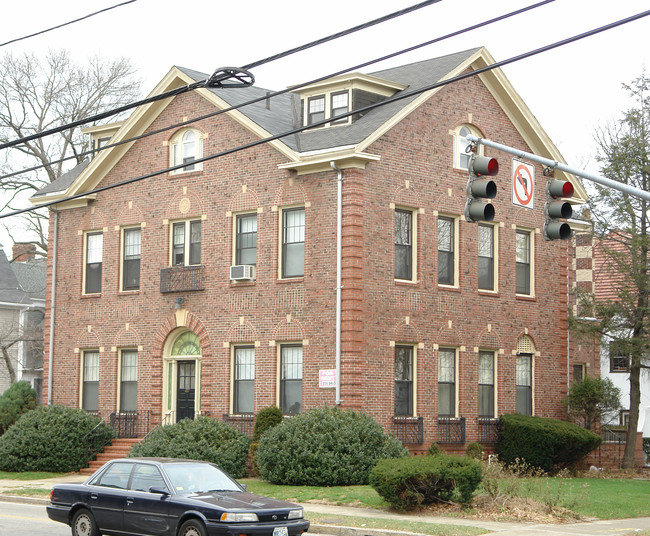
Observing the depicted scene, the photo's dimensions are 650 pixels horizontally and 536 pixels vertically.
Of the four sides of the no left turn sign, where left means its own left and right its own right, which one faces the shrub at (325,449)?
back

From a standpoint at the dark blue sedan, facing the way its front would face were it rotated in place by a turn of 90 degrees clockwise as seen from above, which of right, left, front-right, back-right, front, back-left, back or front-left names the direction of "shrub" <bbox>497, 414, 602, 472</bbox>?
back

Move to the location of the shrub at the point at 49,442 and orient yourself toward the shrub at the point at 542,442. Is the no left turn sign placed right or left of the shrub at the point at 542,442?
right

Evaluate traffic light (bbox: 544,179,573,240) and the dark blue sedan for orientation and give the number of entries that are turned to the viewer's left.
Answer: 0

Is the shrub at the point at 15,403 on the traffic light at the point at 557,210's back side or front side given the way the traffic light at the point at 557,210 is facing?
on the back side

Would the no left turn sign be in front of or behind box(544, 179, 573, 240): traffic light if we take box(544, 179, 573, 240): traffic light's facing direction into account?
behind

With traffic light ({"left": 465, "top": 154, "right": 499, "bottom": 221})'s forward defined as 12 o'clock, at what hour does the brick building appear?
The brick building is roughly at 7 o'clock from the traffic light.

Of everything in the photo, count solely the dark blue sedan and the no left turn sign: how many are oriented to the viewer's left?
0
